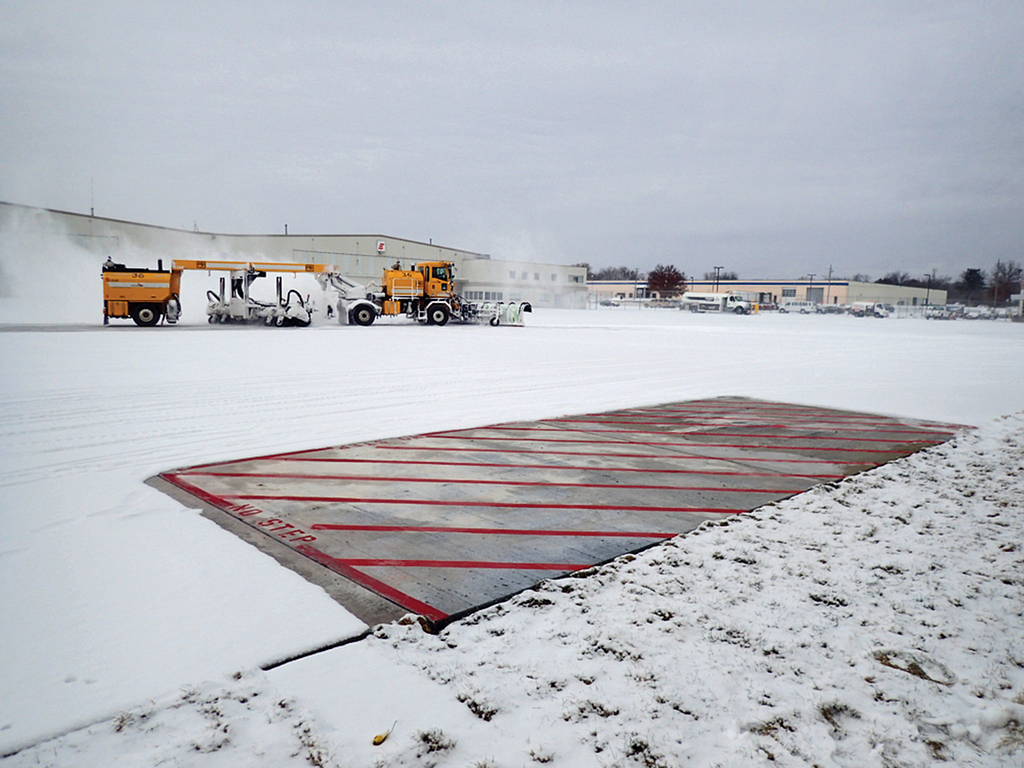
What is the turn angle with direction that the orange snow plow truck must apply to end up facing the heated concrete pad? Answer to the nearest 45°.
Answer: approximately 90° to its right

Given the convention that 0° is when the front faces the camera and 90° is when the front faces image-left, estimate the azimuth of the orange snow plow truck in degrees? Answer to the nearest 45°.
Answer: approximately 270°
